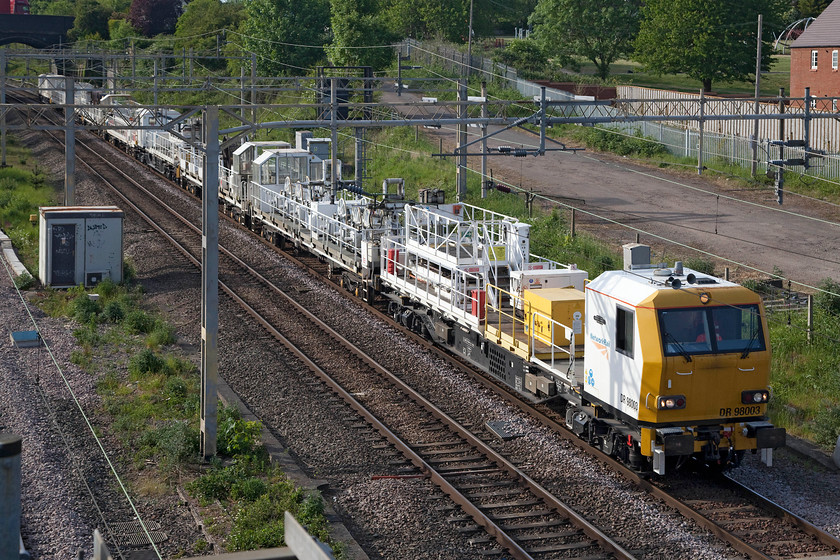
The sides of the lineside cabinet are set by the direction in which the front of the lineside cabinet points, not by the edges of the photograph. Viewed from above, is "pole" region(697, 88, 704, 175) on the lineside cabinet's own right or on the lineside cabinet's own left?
on the lineside cabinet's own left

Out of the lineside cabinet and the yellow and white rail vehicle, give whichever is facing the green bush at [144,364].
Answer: the lineside cabinet

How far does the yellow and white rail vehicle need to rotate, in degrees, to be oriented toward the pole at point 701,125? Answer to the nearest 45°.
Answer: approximately 135° to its left

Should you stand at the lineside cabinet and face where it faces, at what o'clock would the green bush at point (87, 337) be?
The green bush is roughly at 12 o'clock from the lineside cabinet.

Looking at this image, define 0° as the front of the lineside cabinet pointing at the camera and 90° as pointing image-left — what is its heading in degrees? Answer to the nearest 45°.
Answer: approximately 0°

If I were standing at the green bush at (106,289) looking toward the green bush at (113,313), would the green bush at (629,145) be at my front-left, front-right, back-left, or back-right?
back-left

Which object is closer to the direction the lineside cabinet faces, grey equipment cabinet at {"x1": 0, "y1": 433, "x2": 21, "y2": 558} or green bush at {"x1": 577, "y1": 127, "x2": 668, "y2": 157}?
the grey equipment cabinet
